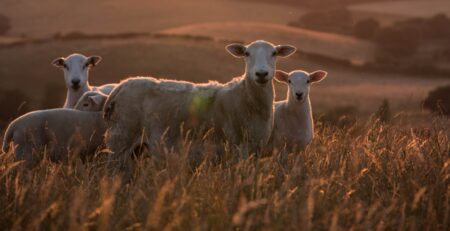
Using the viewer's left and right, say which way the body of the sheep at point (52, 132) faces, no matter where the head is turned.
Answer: facing to the right of the viewer

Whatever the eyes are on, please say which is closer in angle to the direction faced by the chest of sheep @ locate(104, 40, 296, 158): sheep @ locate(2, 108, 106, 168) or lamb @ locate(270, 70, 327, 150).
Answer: the lamb

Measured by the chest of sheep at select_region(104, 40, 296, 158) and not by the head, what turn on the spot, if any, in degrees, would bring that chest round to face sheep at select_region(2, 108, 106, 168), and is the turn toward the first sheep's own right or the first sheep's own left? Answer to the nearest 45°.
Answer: approximately 180°

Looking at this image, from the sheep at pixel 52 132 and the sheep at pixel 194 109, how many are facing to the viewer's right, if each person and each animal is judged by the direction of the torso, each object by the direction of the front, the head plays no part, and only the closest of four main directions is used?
2

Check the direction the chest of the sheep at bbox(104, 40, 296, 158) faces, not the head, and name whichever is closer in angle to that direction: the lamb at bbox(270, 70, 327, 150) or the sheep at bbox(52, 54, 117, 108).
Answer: the lamb

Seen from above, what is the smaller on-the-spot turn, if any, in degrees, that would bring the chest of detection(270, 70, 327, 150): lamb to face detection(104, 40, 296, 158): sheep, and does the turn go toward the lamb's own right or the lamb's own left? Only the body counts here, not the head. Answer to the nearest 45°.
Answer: approximately 90° to the lamb's own right

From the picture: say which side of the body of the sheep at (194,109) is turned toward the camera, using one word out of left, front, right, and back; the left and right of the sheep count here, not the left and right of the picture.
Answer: right

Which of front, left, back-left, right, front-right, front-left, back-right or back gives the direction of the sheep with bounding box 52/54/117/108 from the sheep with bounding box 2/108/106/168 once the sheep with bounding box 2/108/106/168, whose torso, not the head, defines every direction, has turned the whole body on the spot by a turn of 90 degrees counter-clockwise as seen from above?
front

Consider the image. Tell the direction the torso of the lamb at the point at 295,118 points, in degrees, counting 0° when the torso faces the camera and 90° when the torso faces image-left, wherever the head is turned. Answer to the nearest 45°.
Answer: approximately 315°
